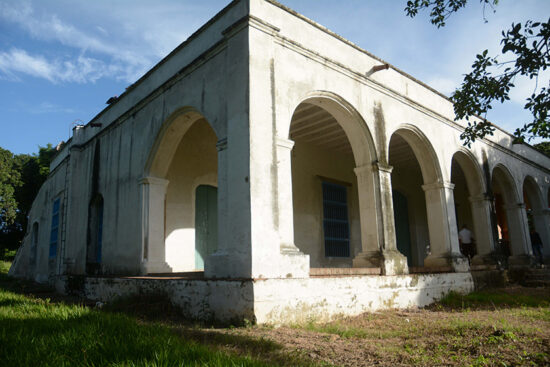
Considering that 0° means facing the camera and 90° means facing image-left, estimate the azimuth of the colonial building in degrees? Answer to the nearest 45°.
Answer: approximately 315°

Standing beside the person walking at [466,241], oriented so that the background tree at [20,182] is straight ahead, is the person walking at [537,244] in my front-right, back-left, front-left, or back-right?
back-right

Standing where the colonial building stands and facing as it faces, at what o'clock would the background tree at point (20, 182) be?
The background tree is roughly at 6 o'clock from the colonial building.
